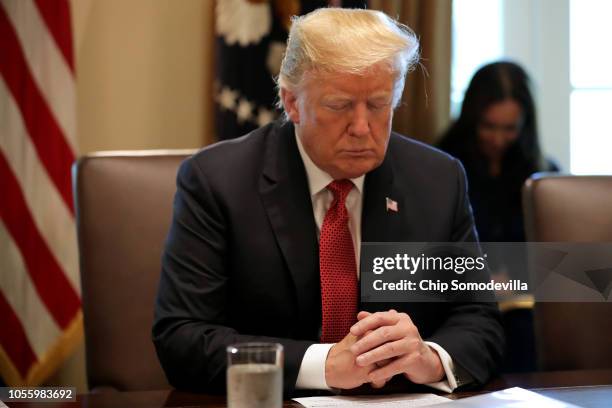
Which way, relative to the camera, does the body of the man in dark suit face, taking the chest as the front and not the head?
toward the camera

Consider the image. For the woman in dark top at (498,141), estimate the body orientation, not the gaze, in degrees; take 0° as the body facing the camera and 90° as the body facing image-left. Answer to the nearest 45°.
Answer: approximately 0°

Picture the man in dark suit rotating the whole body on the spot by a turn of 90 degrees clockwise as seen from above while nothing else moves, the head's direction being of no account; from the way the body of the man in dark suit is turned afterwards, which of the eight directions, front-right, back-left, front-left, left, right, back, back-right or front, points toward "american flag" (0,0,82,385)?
front-right

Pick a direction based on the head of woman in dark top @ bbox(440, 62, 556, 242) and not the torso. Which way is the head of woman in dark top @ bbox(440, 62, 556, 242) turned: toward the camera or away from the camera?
toward the camera

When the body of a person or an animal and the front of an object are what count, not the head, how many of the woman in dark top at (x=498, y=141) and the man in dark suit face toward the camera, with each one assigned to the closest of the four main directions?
2

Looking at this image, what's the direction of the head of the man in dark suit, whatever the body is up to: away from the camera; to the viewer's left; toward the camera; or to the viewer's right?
toward the camera

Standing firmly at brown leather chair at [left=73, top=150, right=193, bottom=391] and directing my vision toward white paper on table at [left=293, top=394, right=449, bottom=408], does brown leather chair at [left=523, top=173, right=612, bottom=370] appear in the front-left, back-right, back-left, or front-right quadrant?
front-left

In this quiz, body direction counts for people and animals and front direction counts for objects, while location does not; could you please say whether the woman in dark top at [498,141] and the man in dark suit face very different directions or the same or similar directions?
same or similar directions

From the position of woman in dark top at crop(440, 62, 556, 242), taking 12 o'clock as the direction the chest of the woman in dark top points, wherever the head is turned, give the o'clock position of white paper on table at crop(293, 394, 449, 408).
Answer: The white paper on table is roughly at 12 o'clock from the woman in dark top.

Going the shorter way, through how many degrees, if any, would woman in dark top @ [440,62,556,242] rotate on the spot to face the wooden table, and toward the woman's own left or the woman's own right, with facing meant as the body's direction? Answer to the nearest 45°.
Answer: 0° — they already face it

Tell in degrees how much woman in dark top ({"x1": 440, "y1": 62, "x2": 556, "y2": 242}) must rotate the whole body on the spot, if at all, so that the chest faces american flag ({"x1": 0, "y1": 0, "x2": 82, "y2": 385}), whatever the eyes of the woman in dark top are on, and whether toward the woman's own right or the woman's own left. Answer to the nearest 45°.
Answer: approximately 45° to the woman's own right

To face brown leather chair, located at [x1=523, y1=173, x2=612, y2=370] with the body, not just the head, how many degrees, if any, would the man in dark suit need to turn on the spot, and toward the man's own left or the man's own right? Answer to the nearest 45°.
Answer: approximately 90° to the man's own left

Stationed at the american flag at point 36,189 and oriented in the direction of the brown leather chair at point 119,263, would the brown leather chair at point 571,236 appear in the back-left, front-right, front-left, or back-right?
front-left
